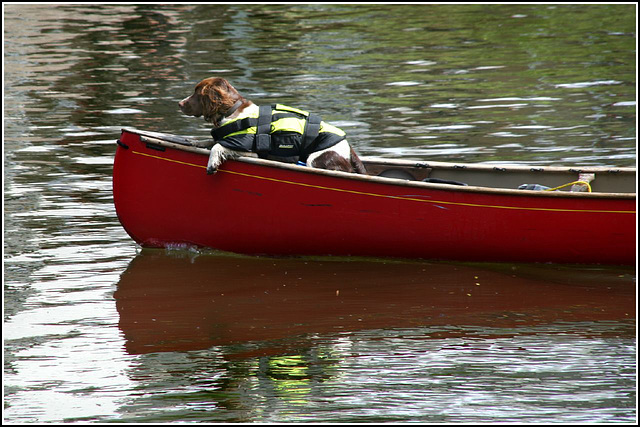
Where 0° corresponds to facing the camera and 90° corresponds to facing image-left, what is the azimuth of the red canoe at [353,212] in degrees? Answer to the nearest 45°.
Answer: approximately 90°

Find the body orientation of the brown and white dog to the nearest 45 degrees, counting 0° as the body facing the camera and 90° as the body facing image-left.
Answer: approximately 90°
